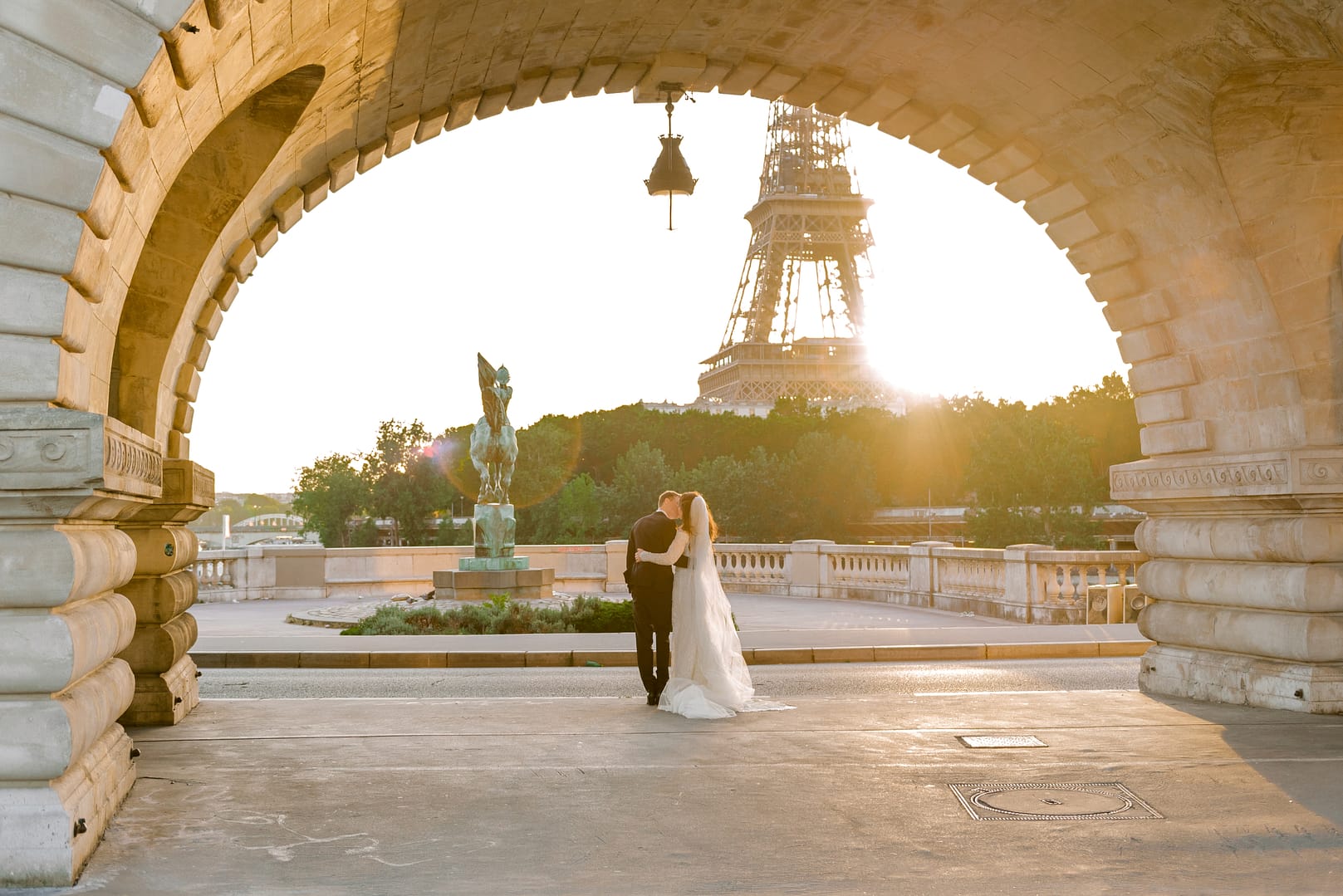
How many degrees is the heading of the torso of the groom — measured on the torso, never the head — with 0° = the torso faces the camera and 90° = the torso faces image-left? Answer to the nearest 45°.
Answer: approximately 225°

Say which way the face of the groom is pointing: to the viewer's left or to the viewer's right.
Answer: to the viewer's right

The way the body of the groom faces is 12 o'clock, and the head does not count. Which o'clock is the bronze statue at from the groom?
The bronze statue is roughly at 10 o'clock from the groom.

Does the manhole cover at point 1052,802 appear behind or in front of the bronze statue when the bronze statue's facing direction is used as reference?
behind

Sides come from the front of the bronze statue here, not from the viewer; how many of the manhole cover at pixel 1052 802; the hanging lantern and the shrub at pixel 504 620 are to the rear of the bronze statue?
3

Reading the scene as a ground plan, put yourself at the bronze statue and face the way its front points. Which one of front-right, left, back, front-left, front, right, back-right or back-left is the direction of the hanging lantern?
back

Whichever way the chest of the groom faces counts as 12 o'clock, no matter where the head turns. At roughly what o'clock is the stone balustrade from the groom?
The stone balustrade is roughly at 11 o'clock from the groom.

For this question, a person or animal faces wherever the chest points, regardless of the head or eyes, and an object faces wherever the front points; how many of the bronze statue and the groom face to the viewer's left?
0

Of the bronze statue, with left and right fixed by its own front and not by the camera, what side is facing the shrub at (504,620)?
back

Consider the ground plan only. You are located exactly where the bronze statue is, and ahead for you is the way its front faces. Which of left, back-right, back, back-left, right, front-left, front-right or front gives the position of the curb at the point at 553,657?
back

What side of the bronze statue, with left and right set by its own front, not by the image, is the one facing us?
back
